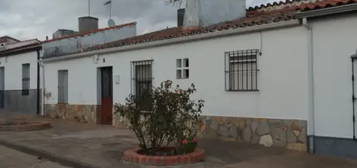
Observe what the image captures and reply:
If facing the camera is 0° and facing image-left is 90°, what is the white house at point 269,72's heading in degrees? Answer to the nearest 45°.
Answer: approximately 45°

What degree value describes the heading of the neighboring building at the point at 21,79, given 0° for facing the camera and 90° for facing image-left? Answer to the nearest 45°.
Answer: approximately 45°

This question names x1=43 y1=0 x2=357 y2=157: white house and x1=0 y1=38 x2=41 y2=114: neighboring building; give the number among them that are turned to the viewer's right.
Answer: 0

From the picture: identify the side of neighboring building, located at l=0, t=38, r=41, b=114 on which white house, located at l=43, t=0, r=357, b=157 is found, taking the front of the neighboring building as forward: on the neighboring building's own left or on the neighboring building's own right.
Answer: on the neighboring building's own left

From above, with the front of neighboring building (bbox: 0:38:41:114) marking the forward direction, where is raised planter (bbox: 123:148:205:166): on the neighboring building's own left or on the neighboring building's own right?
on the neighboring building's own left

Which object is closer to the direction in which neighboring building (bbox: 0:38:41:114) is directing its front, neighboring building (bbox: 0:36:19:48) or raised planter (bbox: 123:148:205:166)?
the raised planter

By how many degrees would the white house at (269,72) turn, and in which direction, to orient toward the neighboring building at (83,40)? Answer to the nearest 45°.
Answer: approximately 90° to its right
